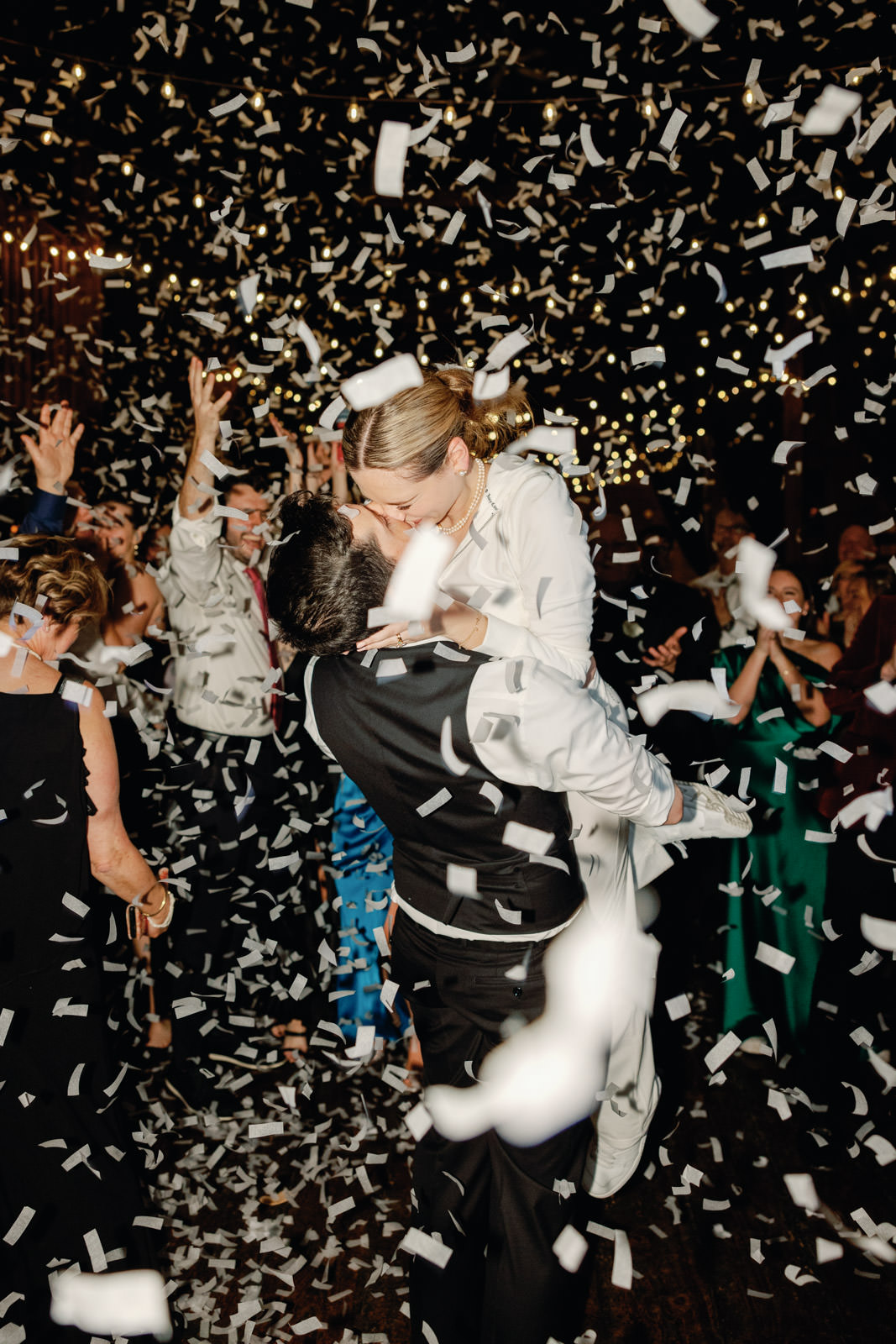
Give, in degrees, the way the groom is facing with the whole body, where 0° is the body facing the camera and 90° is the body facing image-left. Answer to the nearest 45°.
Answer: approximately 225°

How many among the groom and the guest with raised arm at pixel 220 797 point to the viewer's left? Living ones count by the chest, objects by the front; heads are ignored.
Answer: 0

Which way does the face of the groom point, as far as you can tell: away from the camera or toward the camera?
away from the camera

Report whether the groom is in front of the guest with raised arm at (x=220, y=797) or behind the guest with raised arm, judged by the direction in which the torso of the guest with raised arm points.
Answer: in front

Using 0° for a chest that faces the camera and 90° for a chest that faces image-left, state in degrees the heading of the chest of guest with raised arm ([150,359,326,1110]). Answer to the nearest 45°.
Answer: approximately 315°

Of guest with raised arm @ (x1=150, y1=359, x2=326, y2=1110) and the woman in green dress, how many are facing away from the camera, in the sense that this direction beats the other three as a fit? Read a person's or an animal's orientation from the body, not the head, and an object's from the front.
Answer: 0

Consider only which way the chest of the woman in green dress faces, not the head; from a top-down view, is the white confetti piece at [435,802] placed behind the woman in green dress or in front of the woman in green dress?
in front
